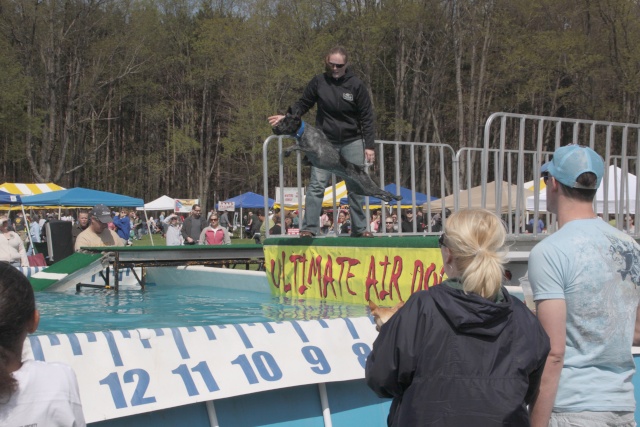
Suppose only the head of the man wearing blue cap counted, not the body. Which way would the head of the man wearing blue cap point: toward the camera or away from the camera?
away from the camera

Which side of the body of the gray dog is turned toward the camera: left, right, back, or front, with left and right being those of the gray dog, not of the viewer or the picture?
left

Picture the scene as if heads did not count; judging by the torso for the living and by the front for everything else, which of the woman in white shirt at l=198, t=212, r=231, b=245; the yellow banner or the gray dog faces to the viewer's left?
the gray dog

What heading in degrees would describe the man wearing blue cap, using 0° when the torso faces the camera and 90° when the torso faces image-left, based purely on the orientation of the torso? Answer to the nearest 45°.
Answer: approximately 135°

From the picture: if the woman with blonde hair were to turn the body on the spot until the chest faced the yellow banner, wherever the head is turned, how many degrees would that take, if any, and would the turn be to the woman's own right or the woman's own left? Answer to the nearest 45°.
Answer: approximately 45° to the woman's own right

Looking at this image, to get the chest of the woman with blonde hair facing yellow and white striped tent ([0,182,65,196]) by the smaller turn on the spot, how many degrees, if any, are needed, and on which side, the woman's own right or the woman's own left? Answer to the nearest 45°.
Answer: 0° — they already face it

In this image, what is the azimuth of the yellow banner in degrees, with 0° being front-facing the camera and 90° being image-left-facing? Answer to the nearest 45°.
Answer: approximately 0°

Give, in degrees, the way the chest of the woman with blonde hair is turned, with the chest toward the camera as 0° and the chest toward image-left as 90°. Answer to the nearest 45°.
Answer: approximately 135°

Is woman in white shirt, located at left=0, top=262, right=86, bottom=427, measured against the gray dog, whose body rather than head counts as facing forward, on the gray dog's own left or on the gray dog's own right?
on the gray dog's own left
